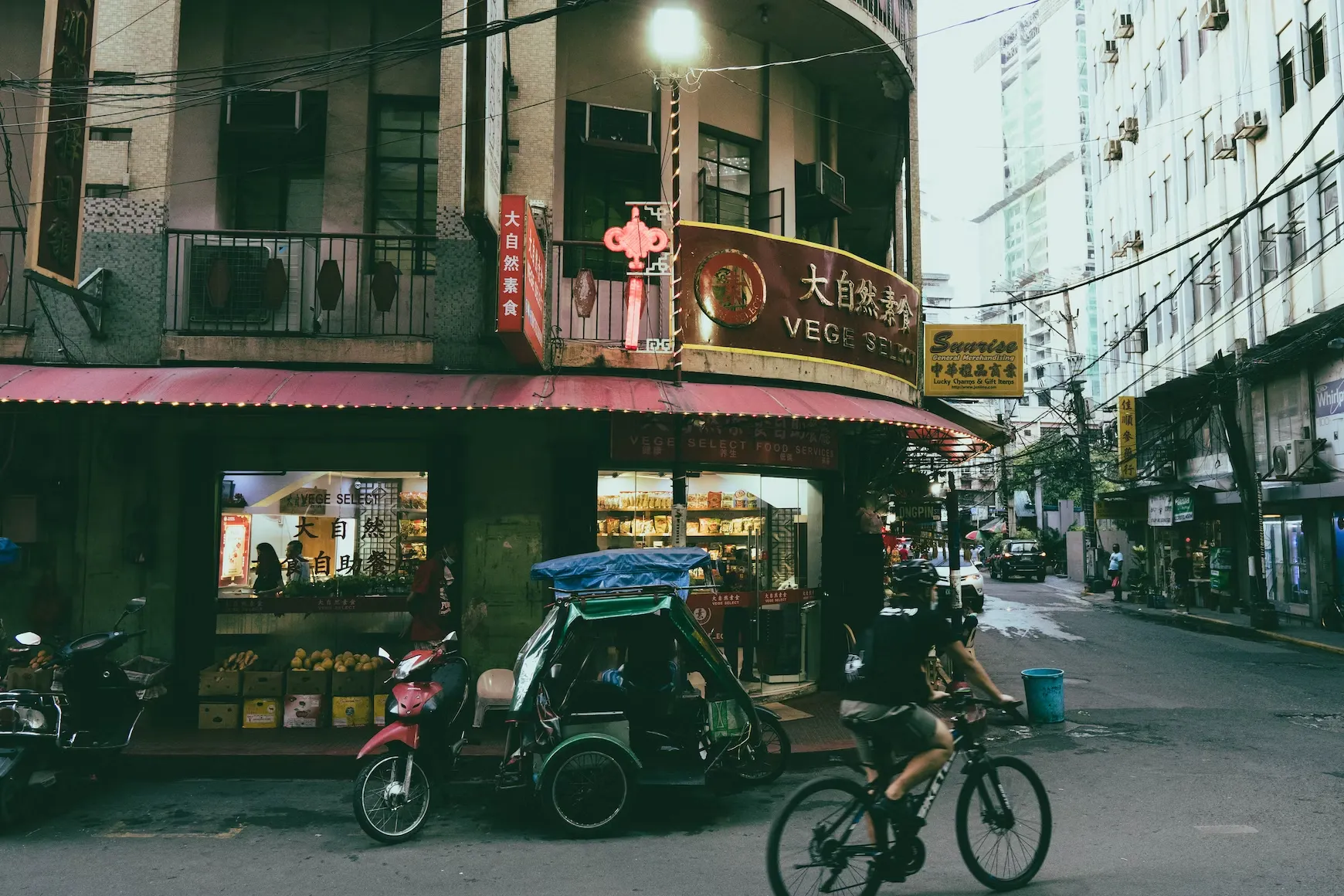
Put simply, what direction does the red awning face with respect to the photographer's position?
facing the viewer

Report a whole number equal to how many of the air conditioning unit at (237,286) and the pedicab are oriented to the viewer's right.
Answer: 1

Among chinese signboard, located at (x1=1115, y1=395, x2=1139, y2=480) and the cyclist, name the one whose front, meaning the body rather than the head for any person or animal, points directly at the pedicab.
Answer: the chinese signboard

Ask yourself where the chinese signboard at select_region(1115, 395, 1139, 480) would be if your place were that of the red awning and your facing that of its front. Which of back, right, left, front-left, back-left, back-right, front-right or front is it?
back-left

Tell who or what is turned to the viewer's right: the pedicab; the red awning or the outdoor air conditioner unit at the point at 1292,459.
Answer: the pedicab

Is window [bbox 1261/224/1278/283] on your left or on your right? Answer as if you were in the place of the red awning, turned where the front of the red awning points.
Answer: on your left

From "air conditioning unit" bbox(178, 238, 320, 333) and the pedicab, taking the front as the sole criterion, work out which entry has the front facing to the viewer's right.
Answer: the pedicab

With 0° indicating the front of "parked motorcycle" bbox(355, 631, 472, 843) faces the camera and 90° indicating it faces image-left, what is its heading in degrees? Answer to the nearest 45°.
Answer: approximately 45°

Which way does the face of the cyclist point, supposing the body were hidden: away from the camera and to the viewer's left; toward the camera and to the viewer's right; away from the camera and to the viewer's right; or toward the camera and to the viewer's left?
away from the camera and to the viewer's right

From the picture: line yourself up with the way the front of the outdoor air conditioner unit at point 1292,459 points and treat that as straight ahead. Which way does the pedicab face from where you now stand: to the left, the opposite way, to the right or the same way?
the opposite way

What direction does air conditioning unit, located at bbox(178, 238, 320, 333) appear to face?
toward the camera

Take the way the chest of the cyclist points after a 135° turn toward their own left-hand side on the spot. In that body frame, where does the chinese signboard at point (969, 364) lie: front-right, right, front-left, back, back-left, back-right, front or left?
right

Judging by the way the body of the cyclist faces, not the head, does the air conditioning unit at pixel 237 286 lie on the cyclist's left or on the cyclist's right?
on the cyclist's left

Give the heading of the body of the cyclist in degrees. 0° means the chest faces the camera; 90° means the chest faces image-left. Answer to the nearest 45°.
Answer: approximately 225°

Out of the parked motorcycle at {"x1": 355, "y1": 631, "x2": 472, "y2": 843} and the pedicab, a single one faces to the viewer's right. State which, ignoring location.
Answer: the pedicab

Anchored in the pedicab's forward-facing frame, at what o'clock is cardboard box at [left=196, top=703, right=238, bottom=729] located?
The cardboard box is roughly at 7 o'clock from the pedicab.

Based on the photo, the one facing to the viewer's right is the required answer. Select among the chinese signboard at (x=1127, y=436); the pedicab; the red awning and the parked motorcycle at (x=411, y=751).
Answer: the pedicab
